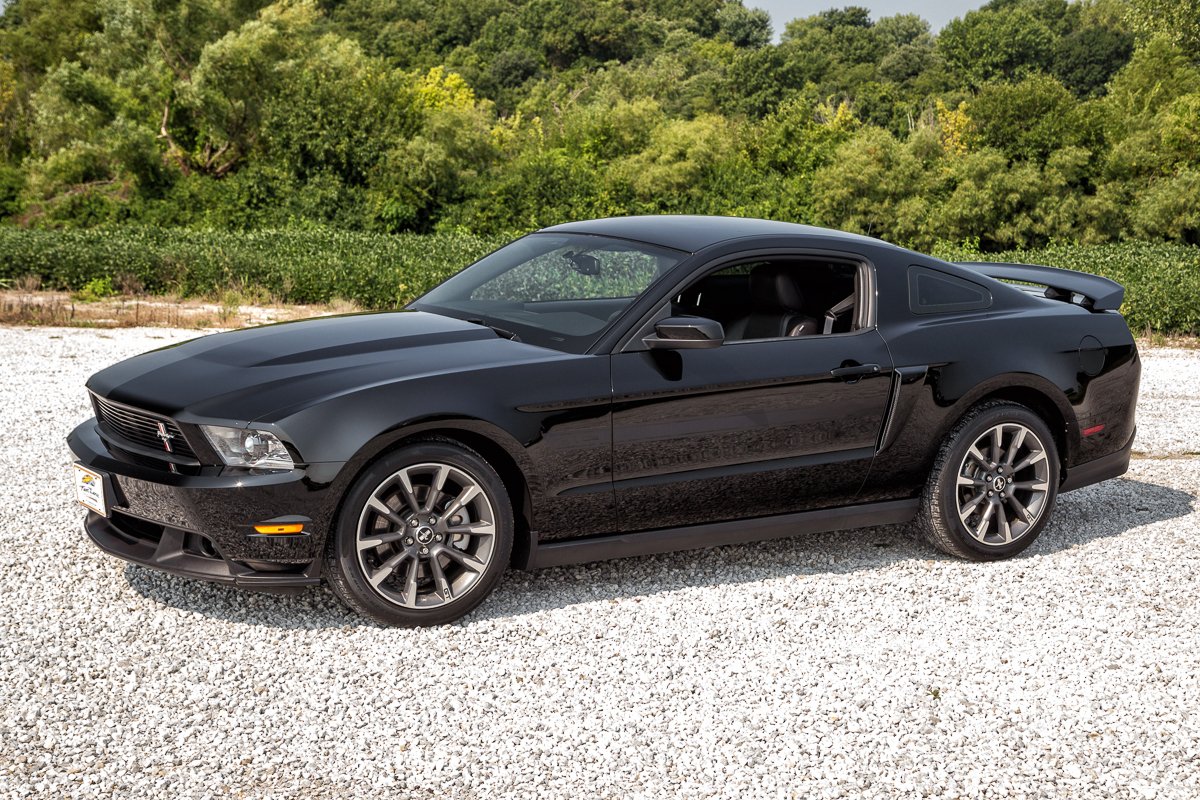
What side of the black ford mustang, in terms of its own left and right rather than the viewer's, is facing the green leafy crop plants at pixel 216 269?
right

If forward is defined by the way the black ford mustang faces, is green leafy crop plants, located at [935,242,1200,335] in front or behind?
behind

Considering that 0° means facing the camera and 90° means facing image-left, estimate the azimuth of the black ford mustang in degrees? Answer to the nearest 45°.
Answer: approximately 45°
